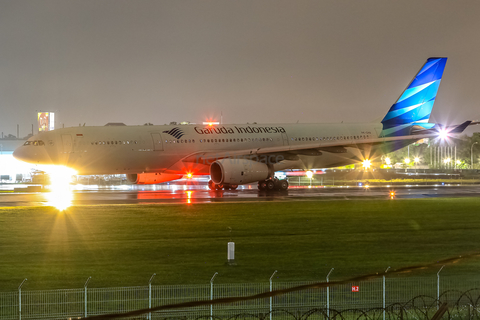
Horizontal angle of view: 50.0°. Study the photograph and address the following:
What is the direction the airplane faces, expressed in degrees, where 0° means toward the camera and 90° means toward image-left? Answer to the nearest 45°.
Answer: approximately 45°

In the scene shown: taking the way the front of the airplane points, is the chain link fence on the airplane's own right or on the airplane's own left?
on the airplane's own left
